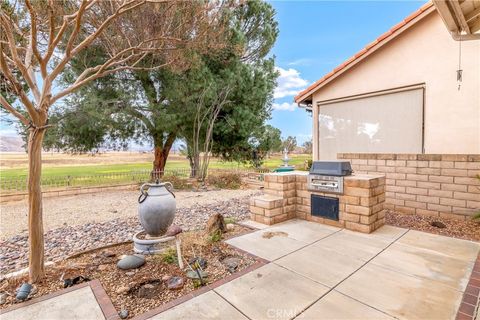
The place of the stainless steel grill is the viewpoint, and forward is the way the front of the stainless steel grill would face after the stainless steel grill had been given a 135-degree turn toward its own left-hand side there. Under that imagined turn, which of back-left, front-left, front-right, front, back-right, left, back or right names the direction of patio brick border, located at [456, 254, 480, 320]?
front-right

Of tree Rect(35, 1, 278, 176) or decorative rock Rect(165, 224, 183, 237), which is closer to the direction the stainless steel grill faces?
the decorative rock

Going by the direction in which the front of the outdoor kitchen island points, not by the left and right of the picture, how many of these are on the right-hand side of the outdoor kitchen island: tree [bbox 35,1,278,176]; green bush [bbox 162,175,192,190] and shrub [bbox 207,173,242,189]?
3

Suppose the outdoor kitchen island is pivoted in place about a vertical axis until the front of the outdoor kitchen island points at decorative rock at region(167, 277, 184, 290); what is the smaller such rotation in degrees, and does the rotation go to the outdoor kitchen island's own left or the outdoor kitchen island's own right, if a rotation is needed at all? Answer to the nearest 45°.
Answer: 0° — it already faces it

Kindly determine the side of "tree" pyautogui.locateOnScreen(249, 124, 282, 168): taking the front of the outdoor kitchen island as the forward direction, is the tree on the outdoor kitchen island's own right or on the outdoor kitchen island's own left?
on the outdoor kitchen island's own right

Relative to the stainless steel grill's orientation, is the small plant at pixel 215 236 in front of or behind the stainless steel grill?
in front

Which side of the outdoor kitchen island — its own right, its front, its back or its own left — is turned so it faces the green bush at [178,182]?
right

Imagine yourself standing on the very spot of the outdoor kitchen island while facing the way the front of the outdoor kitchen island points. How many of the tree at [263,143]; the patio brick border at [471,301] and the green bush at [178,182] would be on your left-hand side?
1

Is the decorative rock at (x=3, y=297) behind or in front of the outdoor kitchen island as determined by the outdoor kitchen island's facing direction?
in front

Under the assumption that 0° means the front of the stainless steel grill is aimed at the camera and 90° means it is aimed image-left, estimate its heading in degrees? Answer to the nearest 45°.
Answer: approximately 45°

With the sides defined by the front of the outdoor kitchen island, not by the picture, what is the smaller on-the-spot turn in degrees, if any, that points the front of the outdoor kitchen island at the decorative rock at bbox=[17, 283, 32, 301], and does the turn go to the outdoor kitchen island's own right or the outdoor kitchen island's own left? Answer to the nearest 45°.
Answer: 0° — it already faces it
